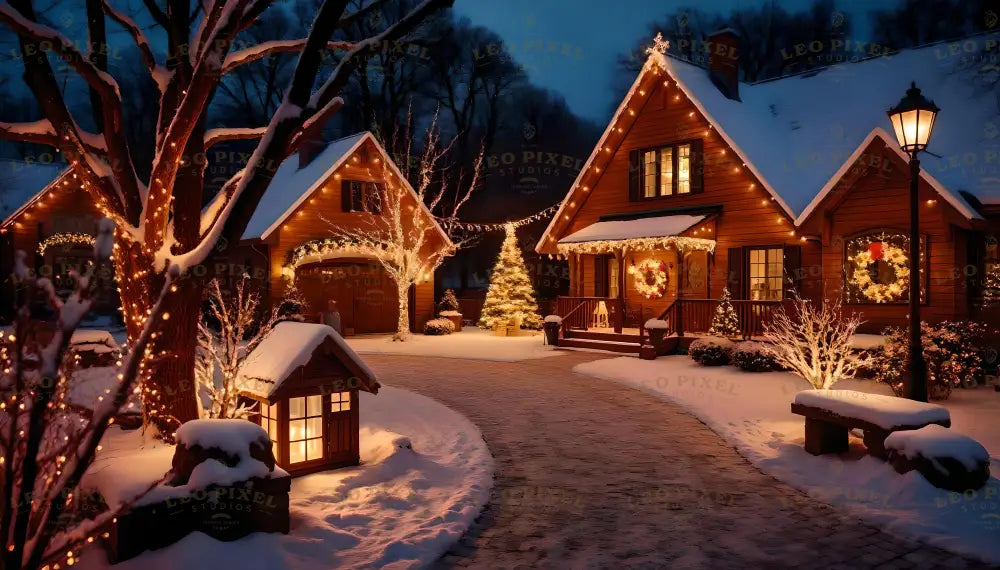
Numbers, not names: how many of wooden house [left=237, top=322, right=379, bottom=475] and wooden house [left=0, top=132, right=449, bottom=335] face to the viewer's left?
0

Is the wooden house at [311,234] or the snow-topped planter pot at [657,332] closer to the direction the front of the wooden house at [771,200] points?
the snow-topped planter pot

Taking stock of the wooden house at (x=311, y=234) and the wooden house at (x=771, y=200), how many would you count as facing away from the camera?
0

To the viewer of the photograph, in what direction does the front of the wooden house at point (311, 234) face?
facing the viewer and to the right of the viewer

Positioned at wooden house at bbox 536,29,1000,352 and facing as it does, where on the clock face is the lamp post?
The lamp post is roughly at 10 o'clock from the wooden house.

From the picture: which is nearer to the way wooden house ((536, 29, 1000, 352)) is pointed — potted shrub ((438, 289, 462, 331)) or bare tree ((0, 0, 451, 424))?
the bare tree

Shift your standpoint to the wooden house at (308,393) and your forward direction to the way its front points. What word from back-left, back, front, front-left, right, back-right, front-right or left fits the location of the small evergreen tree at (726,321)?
left

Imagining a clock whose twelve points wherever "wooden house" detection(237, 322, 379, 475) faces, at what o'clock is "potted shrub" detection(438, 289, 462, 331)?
The potted shrub is roughly at 8 o'clock from the wooden house.

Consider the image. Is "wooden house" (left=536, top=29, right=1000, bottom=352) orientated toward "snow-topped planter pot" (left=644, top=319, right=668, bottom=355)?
yes

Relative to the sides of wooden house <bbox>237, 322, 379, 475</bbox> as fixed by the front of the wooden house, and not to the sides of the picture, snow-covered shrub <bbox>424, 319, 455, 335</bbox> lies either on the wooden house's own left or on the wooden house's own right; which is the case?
on the wooden house's own left

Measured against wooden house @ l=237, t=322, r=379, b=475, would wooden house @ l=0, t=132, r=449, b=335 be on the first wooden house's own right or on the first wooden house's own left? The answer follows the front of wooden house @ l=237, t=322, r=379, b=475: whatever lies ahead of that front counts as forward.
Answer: on the first wooden house's own left
